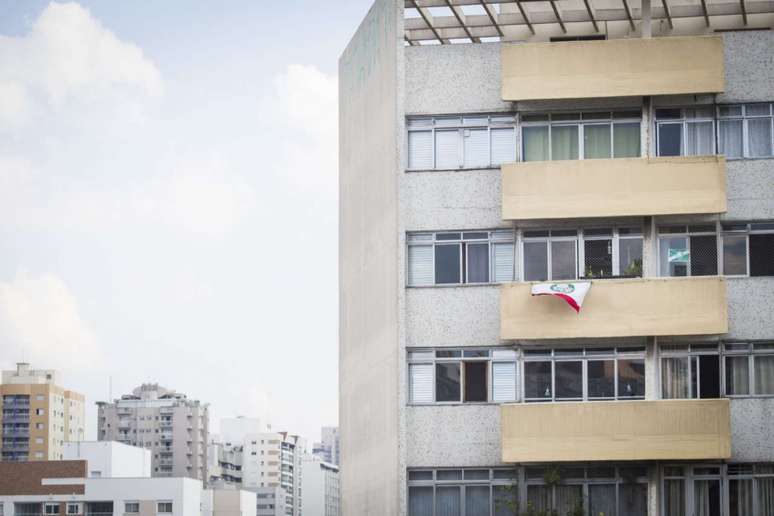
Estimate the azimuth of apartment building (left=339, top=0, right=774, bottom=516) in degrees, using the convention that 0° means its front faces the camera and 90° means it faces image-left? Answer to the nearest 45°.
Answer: approximately 0°
